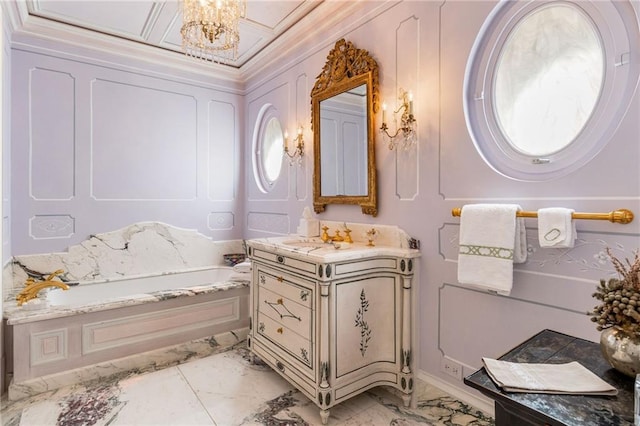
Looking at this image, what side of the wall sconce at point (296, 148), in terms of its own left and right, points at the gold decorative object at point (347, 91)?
left

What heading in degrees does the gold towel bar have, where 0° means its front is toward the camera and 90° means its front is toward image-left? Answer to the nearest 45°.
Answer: approximately 45°

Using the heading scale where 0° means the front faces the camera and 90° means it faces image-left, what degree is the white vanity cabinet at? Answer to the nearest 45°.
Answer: approximately 45°

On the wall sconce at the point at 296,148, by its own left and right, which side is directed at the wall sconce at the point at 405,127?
left

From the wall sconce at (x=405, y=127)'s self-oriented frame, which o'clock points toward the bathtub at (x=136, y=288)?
The bathtub is roughly at 2 o'clock from the wall sconce.

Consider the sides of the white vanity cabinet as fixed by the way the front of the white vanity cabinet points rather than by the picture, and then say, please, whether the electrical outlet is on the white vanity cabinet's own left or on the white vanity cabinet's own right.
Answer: on the white vanity cabinet's own left

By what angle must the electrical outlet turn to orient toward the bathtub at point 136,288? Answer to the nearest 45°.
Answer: approximately 45° to its right

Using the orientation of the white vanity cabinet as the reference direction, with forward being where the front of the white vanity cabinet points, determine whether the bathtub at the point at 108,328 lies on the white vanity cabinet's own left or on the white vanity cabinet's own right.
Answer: on the white vanity cabinet's own right

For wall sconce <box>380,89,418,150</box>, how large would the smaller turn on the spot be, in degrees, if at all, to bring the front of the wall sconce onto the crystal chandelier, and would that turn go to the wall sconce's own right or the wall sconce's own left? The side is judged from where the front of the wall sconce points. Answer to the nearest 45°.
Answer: approximately 45° to the wall sconce's own right
